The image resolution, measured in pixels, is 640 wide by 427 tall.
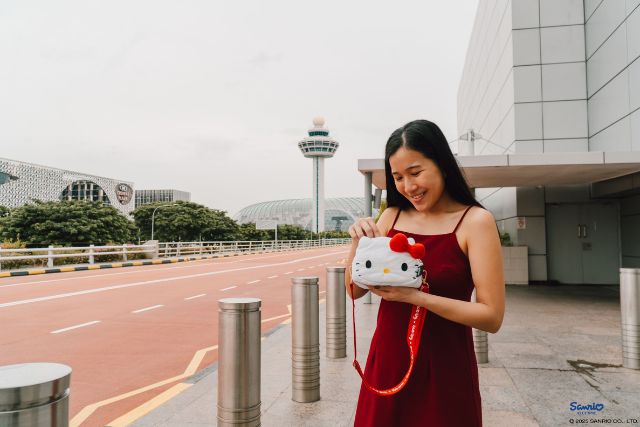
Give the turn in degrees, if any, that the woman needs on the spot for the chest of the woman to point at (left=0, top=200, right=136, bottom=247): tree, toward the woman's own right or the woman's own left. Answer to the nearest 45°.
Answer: approximately 90° to the woman's own right

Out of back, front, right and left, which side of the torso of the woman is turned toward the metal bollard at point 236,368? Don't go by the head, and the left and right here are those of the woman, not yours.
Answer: right

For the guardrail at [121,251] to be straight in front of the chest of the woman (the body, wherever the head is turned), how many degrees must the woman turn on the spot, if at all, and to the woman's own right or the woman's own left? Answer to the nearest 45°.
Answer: approximately 90° to the woman's own right

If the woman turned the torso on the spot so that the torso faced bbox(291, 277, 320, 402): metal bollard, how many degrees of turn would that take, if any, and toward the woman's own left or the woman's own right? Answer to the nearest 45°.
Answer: approximately 90° to the woman's own right

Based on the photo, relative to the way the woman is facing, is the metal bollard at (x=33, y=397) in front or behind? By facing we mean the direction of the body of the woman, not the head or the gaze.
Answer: in front

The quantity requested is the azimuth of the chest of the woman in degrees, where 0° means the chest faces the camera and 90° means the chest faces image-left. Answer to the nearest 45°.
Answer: approximately 45°

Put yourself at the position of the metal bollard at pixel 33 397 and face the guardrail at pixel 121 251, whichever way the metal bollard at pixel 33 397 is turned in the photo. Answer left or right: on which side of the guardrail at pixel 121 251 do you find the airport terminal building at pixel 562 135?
right
